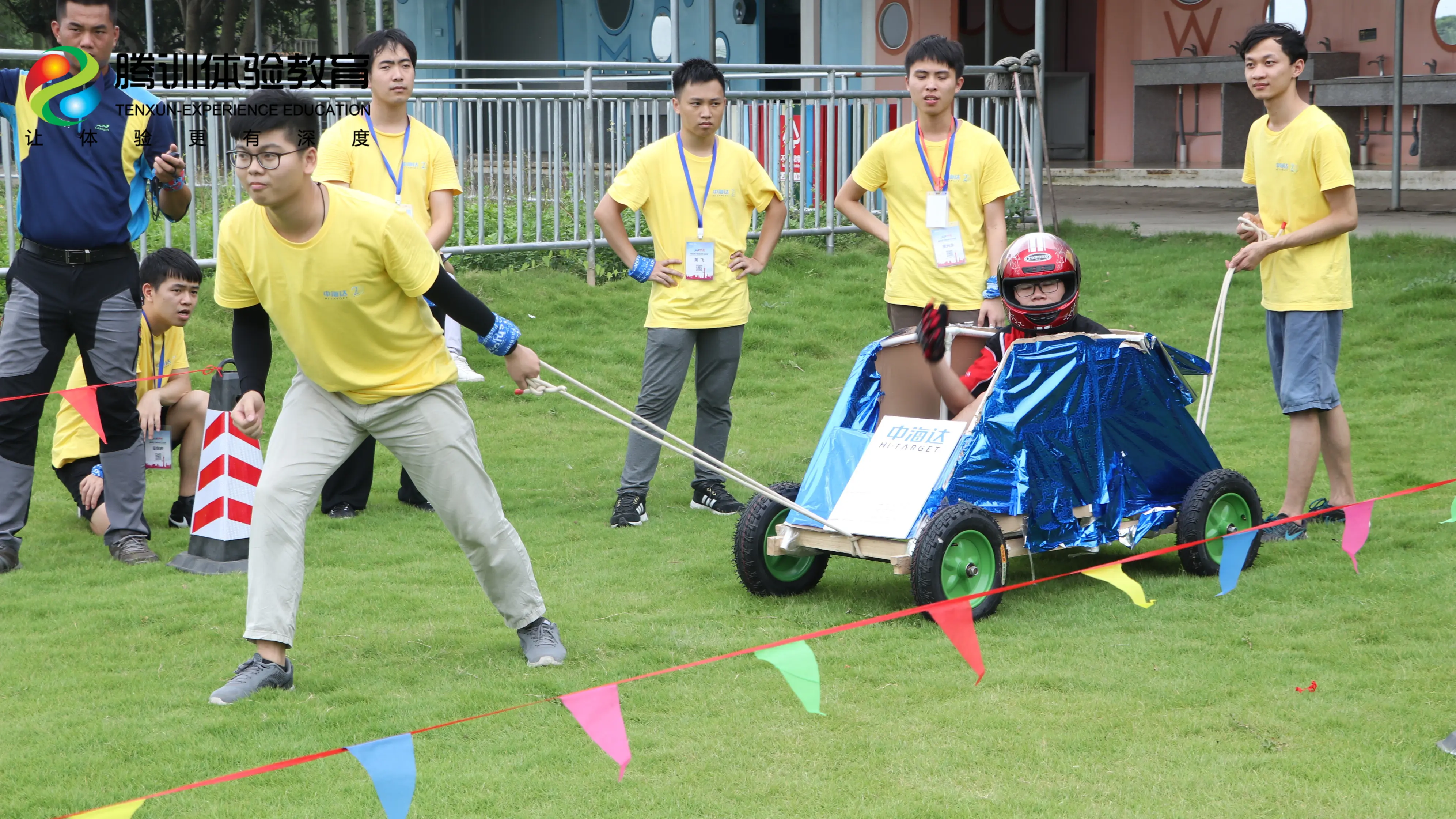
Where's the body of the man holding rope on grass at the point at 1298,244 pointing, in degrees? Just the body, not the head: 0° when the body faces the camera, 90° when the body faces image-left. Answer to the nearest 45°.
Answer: approximately 45°

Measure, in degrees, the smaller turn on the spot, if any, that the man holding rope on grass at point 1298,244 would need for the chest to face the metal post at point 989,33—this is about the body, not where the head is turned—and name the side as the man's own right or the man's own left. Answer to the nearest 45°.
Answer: approximately 135° to the man's own right

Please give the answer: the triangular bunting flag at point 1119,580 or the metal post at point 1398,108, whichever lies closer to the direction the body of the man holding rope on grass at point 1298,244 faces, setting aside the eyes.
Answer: the triangular bunting flag

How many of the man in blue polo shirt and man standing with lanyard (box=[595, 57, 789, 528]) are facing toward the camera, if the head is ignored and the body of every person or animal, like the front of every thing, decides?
2

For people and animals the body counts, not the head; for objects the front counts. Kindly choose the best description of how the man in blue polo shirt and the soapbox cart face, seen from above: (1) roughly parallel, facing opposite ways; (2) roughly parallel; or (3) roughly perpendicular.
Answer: roughly perpendicular

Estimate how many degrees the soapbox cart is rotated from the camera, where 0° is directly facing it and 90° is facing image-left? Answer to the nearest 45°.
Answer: approximately 45°

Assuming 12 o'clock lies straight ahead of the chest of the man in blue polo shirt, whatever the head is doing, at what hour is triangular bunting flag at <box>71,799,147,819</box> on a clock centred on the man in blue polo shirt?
The triangular bunting flag is roughly at 12 o'clock from the man in blue polo shirt.

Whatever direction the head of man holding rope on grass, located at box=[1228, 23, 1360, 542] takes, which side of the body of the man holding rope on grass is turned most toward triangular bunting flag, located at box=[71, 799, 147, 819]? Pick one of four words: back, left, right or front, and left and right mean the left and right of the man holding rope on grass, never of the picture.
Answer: front

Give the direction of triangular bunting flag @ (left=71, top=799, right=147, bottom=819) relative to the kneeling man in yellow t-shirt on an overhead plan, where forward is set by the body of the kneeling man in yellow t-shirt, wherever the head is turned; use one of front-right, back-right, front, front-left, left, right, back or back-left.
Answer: front-right

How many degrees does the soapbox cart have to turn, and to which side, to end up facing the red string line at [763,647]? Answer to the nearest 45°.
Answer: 0° — it already faces it

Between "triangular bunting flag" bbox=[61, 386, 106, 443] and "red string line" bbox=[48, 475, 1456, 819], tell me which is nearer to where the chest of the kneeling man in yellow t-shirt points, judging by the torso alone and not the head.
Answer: the red string line
